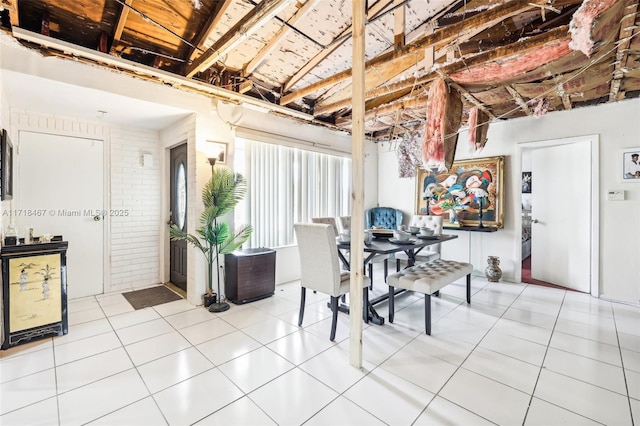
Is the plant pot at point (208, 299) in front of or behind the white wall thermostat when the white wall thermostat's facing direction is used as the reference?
in front

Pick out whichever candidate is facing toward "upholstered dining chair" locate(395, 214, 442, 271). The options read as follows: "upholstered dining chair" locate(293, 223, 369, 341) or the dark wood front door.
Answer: "upholstered dining chair" locate(293, 223, 369, 341)

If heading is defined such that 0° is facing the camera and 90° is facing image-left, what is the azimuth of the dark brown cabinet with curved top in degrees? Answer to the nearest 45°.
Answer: approximately 315°

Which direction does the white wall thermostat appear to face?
toward the camera

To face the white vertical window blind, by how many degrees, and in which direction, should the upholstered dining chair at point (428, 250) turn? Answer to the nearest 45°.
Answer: approximately 45° to its right

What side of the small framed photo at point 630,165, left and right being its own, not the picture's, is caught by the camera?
front

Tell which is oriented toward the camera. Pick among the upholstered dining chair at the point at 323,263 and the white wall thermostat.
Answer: the white wall thermostat

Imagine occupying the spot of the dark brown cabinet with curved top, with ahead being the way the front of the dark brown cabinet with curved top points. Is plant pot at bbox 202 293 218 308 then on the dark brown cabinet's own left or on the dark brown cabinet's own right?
on the dark brown cabinet's own right

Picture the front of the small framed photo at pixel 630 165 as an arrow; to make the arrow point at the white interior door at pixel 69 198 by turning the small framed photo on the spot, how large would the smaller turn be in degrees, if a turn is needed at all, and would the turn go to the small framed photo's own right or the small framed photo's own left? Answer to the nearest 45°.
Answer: approximately 45° to the small framed photo's own right

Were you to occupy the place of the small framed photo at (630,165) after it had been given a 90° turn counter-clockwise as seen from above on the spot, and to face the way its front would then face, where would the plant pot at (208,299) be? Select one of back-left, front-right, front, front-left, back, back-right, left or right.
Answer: back-right

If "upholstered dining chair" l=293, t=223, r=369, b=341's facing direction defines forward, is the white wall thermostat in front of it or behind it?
in front

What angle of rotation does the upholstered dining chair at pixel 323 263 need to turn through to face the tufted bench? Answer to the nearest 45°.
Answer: approximately 45° to its right

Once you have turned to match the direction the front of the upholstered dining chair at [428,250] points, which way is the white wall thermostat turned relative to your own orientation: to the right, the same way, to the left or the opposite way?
the same way

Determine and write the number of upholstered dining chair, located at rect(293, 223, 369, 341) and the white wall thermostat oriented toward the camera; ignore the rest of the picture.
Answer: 1

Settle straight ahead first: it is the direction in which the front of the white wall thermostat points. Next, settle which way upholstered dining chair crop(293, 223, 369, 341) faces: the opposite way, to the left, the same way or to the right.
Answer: the opposite way

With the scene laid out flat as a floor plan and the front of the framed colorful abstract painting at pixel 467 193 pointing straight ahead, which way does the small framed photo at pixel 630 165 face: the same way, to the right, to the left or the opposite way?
the same way
